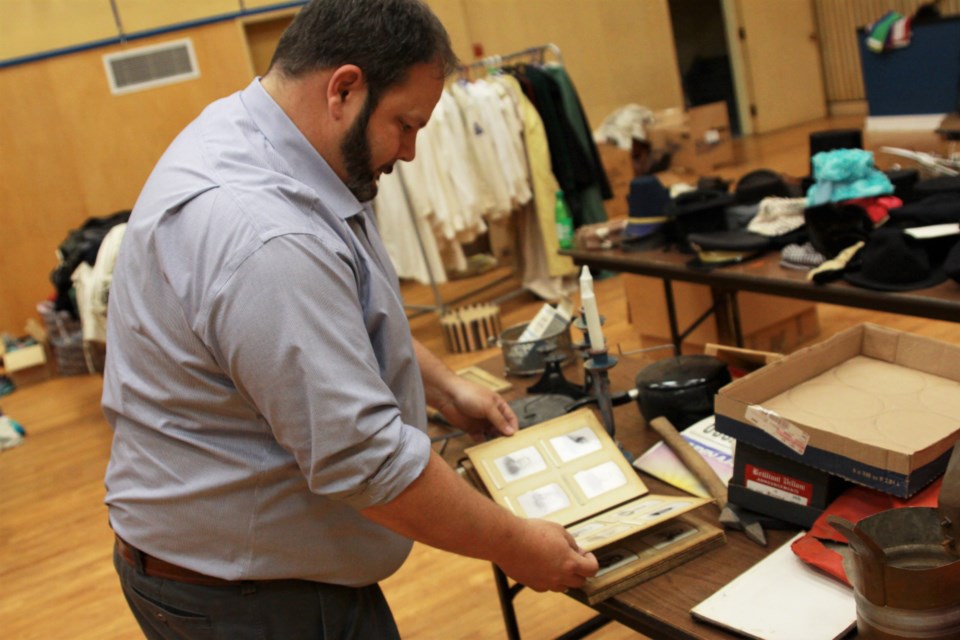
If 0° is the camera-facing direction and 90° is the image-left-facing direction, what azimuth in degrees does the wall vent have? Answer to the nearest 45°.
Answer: approximately 0°

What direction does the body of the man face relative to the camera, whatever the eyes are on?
to the viewer's right

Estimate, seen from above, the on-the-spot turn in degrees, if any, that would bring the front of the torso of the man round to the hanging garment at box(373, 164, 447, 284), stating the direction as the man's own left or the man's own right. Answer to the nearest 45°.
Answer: approximately 90° to the man's own left

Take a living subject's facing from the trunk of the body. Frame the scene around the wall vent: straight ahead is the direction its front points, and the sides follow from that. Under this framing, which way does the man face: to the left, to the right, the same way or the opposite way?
to the left

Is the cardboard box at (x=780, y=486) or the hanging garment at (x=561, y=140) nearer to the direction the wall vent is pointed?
the cardboard box

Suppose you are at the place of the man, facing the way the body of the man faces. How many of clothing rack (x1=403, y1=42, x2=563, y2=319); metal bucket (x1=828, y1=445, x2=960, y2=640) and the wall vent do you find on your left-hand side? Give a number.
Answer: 2

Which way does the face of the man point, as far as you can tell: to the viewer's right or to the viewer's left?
to the viewer's right

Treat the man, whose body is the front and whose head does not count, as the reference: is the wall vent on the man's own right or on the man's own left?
on the man's own left

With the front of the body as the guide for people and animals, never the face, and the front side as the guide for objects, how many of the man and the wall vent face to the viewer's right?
1
